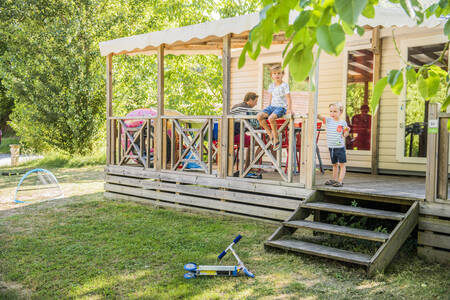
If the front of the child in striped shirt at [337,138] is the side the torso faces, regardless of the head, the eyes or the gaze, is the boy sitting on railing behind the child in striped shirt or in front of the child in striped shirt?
in front

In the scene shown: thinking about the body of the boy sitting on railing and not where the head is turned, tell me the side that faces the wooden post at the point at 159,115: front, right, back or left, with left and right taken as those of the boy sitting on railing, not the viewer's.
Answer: right

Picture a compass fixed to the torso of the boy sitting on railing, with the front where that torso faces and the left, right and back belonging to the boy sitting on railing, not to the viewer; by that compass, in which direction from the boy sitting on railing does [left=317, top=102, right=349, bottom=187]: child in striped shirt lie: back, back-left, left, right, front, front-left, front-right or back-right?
back-left

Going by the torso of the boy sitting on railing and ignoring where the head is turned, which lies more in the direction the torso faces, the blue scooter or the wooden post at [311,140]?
the blue scooter

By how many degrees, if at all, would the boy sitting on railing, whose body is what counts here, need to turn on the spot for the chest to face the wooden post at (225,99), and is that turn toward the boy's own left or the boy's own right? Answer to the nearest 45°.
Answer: approximately 90° to the boy's own right

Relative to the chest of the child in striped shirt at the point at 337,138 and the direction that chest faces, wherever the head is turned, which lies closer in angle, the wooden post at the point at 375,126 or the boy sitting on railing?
the boy sitting on railing

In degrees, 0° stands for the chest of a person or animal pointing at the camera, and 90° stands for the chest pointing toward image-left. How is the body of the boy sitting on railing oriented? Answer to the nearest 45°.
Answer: approximately 45°

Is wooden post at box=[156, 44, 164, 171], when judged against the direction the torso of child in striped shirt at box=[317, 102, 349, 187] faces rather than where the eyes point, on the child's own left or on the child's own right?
on the child's own right

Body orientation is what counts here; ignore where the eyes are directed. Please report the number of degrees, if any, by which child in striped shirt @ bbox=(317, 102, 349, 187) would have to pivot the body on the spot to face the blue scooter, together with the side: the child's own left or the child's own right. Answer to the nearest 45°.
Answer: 0° — they already face it
